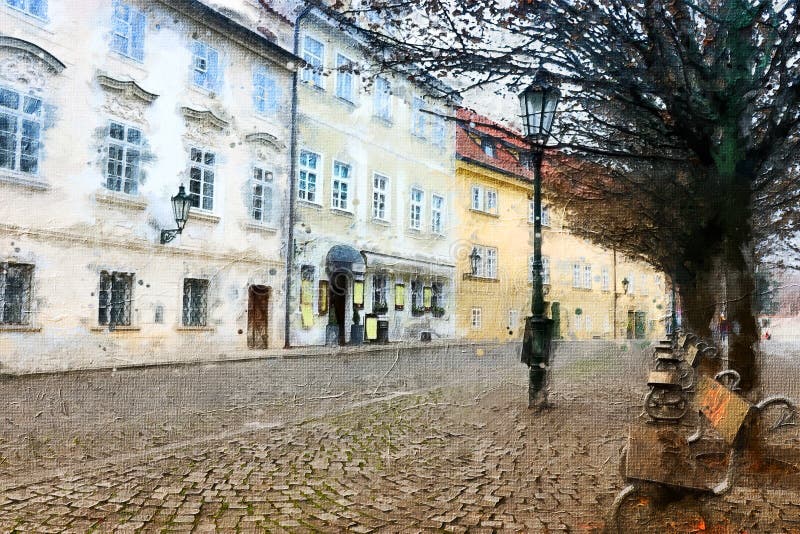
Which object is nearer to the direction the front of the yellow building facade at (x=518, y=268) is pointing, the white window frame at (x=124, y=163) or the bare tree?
the bare tree

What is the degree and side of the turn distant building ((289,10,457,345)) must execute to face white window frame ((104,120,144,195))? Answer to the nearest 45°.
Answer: approximately 90° to its right

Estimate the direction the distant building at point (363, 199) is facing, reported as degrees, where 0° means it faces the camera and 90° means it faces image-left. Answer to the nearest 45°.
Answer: approximately 315°

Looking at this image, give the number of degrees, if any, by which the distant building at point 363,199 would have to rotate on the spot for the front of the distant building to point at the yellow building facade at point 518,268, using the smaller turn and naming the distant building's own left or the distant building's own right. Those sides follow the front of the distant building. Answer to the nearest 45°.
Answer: approximately 90° to the distant building's own left

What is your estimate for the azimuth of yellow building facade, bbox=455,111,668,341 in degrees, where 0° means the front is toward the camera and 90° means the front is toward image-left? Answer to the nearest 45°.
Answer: approximately 315°

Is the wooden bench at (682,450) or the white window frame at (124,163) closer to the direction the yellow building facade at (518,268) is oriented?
the wooden bench

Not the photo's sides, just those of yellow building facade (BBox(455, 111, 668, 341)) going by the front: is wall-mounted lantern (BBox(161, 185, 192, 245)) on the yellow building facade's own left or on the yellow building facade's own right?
on the yellow building facade's own right
